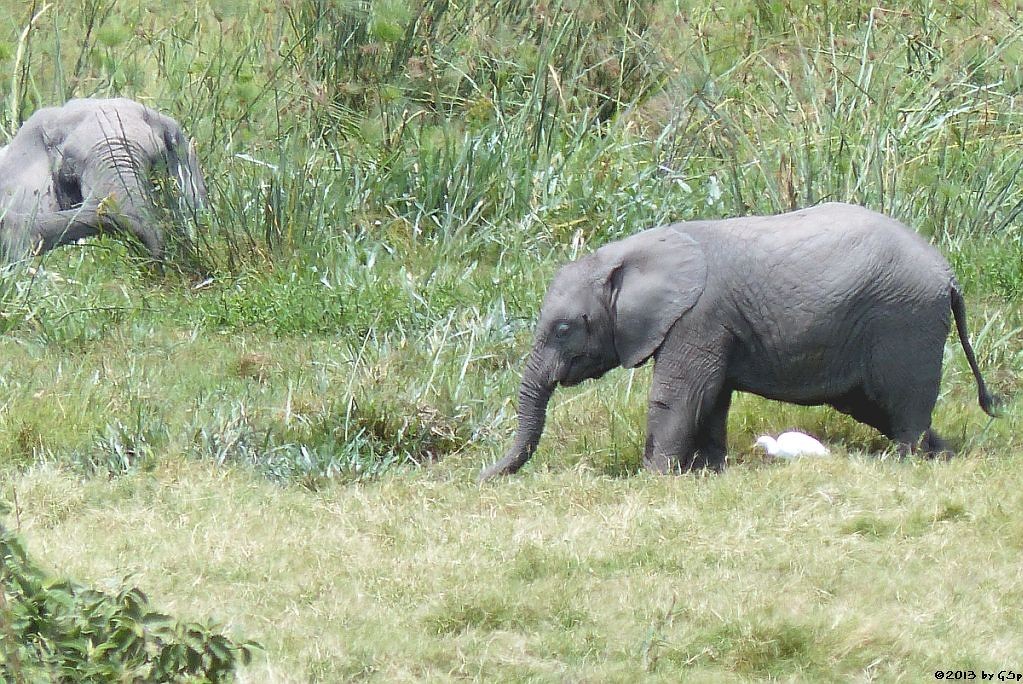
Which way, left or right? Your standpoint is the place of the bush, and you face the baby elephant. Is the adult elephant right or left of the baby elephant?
left

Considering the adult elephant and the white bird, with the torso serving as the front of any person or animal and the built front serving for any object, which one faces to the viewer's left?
the white bird

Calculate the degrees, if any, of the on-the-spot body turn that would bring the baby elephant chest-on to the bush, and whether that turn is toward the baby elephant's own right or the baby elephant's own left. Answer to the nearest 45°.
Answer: approximately 45° to the baby elephant's own left

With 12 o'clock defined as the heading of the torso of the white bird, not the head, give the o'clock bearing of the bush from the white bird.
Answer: The bush is roughly at 10 o'clock from the white bird.

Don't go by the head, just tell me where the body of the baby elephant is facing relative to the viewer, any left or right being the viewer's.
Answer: facing to the left of the viewer

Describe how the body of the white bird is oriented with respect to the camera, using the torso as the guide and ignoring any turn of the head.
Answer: to the viewer's left

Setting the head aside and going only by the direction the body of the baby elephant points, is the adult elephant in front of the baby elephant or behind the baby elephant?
in front

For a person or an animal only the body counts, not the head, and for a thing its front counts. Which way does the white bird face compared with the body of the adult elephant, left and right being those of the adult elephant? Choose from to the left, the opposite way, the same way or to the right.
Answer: to the right

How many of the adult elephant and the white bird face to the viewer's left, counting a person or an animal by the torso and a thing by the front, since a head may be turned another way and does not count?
1

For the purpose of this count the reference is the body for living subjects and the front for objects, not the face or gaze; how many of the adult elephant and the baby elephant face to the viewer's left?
1

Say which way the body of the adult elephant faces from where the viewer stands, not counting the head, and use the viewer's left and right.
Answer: facing the viewer and to the right of the viewer
